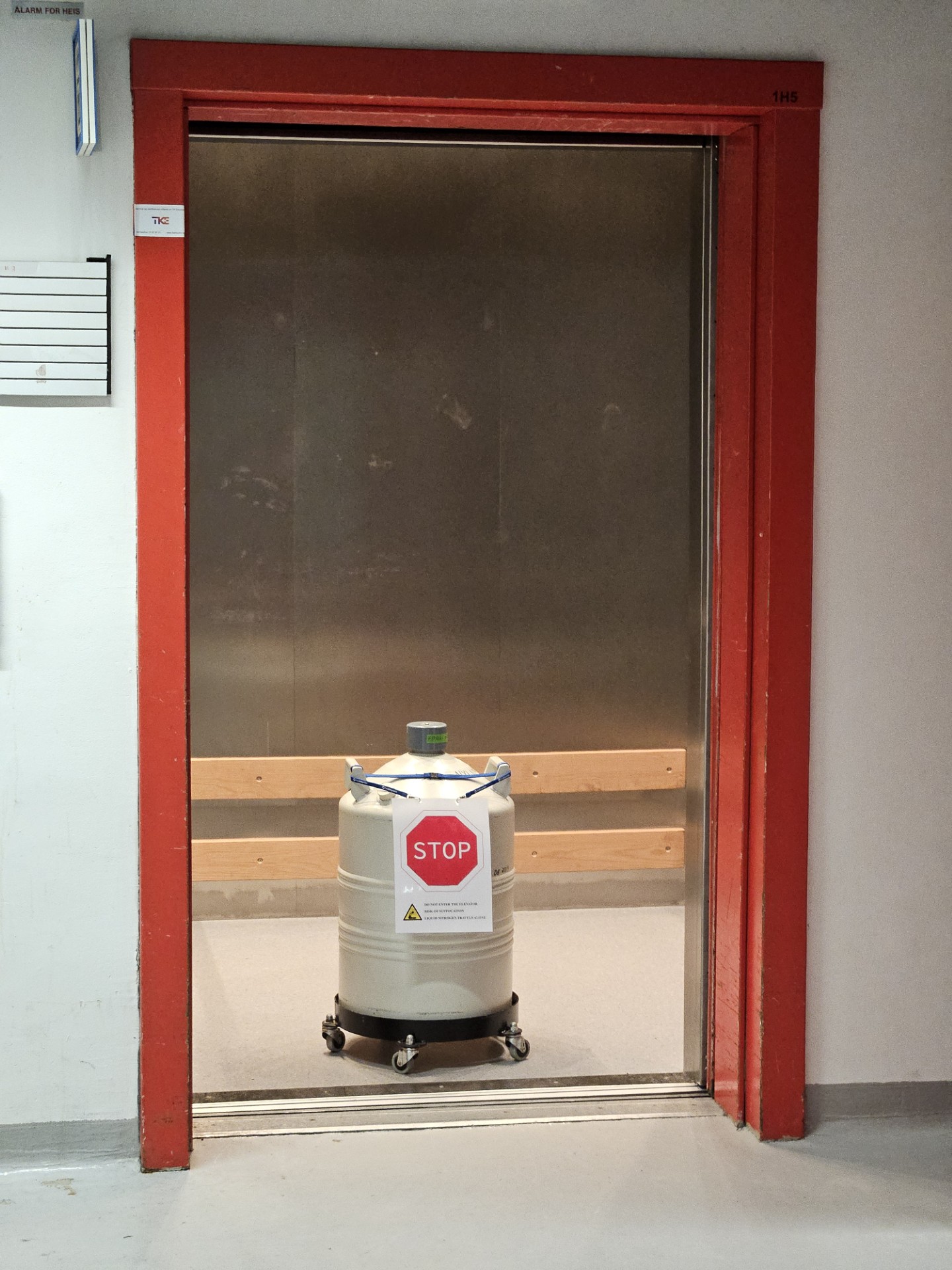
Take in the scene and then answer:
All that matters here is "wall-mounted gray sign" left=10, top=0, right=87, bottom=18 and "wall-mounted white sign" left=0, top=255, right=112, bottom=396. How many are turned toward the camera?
2

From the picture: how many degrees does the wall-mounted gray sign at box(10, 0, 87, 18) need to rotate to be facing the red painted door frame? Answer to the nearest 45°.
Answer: approximately 90° to its left

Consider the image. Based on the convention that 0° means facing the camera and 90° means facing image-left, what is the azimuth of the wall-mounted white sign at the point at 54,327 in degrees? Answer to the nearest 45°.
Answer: approximately 0°
